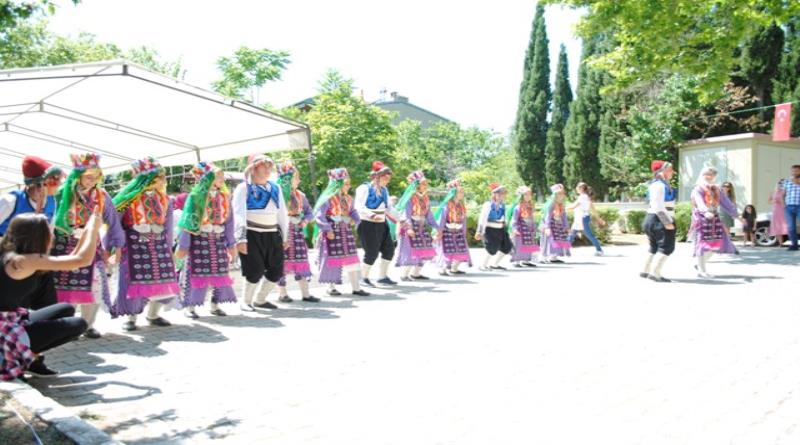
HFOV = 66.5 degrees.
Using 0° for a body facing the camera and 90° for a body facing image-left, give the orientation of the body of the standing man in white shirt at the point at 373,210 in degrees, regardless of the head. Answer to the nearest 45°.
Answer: approximately 315°

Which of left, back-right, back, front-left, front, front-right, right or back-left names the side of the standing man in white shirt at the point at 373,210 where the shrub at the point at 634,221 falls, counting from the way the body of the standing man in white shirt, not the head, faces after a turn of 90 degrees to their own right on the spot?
back

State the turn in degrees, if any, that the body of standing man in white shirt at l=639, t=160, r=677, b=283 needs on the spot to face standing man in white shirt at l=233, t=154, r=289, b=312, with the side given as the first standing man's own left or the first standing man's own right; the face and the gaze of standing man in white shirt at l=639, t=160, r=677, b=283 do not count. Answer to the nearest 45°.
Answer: approximately 135° to the first standing man's own right

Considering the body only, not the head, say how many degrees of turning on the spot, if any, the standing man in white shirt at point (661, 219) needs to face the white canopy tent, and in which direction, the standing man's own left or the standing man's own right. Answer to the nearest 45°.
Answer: approximately 135° to the standing man's own right

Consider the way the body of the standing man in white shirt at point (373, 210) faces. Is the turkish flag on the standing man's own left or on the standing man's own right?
on the standing man's own left

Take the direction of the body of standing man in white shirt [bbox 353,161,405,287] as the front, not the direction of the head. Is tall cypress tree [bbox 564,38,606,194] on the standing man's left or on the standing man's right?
on the standing man's left

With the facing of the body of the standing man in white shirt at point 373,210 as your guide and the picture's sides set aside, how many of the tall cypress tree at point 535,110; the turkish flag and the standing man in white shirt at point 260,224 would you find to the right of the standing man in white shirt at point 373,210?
1

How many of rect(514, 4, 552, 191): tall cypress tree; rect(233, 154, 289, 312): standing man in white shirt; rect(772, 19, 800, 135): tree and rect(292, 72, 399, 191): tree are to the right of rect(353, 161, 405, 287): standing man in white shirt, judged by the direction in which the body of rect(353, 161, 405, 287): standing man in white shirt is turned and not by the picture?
1

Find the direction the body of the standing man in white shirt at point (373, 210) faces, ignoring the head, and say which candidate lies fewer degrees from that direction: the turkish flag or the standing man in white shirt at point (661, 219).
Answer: the standing man in white shirt

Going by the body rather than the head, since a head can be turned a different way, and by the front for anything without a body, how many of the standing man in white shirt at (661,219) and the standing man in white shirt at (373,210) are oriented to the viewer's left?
0

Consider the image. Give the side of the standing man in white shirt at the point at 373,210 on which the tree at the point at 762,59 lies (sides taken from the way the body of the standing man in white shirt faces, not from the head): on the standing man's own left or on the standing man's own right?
on the standing man's own left

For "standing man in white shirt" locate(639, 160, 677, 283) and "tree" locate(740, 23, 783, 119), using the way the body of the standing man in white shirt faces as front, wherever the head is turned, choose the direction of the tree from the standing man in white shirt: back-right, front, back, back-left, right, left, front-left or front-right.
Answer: left
